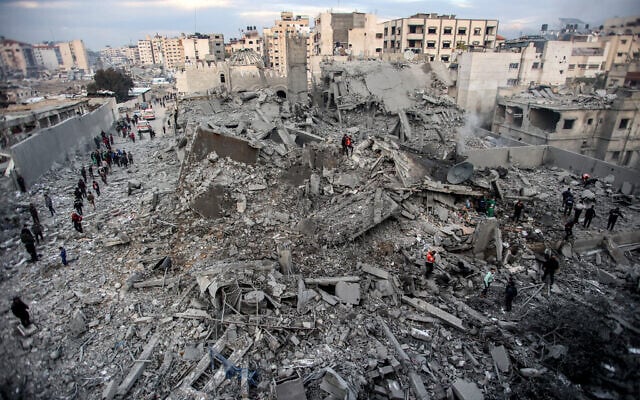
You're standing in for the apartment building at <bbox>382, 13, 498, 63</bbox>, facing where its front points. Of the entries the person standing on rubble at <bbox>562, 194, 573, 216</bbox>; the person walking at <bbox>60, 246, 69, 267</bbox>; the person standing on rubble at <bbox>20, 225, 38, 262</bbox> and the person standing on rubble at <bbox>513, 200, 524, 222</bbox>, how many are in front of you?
4

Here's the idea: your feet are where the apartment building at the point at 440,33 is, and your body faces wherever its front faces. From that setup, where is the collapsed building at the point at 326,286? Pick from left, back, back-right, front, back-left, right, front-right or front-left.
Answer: front

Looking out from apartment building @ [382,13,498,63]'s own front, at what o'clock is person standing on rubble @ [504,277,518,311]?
The person standing on rubble is roughly at 12 o'clock from the apartment building.

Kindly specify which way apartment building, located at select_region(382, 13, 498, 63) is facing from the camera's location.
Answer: facing the viewer

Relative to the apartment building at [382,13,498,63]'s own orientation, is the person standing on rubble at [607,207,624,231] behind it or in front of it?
in front

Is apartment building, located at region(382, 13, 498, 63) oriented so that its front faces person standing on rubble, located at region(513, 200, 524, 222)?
yes

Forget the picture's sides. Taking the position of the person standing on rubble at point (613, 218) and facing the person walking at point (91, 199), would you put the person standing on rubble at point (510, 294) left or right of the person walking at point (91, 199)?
left

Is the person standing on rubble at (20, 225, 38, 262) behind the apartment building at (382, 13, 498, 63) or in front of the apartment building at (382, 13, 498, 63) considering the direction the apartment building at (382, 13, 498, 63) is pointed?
in front

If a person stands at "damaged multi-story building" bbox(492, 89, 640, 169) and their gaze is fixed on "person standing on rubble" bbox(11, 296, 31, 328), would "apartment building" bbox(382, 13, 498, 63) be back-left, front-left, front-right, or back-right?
back-right

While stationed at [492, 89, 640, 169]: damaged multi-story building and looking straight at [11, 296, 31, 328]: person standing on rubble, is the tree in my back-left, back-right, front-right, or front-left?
front-right

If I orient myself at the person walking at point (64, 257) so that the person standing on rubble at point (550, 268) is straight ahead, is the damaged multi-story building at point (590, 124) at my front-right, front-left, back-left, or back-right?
front-left

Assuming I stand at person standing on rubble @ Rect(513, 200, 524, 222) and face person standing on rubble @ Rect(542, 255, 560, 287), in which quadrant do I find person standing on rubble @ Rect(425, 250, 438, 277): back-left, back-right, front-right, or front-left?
front-right

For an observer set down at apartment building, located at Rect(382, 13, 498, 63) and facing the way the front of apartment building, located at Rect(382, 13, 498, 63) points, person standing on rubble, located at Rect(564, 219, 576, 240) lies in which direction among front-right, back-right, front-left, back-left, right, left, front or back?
front

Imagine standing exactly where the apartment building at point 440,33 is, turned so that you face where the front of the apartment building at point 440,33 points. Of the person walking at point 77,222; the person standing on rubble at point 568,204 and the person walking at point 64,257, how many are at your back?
0

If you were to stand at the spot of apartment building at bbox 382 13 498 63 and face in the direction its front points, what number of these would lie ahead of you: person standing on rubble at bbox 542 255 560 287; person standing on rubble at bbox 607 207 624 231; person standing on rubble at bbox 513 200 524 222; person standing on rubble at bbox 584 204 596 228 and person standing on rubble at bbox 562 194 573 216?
5

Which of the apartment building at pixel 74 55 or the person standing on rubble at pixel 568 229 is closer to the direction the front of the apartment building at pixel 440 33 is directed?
the person standing on rubble

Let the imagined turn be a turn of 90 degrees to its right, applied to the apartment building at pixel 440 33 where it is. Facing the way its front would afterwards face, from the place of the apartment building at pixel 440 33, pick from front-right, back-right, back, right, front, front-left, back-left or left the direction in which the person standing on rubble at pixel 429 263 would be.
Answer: left
